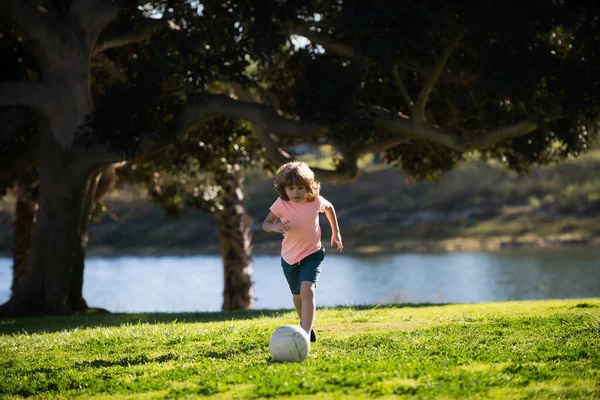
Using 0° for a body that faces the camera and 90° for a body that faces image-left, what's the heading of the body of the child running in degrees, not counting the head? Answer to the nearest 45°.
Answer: approximately 0°

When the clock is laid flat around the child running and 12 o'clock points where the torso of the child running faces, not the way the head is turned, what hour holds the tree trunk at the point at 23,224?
The tree trunk is roughly at 5 o'clock from the child running.

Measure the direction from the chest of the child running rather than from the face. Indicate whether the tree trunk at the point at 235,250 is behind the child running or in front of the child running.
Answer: behind

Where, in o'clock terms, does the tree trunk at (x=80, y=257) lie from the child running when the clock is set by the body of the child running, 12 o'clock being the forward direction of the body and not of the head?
The tree trunk is roughly at 5 o'clock from the child running.

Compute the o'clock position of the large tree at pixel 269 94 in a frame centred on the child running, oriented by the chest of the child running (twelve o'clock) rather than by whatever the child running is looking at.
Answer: The large tree is roughly at 6 o'clock from the child running.
